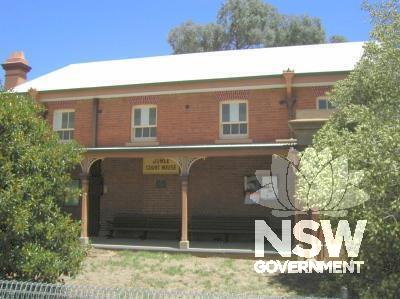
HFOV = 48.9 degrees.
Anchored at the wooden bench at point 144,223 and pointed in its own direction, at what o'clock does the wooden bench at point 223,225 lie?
the wooden bench at point 223,225 is roughly at 10 o'clock from the wooden bench at point 144,223.

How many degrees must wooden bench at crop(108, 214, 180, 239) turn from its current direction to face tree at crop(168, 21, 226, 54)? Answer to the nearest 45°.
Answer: approximately 180°

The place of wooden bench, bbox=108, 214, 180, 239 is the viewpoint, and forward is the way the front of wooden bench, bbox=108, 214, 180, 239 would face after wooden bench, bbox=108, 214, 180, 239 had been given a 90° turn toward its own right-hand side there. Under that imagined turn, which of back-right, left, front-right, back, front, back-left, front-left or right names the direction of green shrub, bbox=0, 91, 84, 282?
left

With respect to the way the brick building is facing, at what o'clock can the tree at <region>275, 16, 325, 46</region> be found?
The tree is roughly at 7 o'clock from the brick building.

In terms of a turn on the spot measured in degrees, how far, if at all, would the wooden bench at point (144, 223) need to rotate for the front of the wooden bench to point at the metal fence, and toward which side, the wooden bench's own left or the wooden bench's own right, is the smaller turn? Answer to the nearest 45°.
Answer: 0° — it already faces it

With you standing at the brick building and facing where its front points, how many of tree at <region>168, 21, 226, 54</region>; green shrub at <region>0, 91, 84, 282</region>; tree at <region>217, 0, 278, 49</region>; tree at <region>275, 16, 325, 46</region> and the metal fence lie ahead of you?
2

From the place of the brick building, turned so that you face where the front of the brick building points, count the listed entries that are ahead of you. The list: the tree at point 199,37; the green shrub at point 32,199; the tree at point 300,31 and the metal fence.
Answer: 2

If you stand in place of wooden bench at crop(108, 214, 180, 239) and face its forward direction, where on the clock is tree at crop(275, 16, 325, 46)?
The tree is roughly at 7 o'clock from the wooden bench.

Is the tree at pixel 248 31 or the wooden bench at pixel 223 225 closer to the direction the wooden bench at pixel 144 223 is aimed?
the wooden bench

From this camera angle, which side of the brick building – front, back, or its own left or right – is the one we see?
front

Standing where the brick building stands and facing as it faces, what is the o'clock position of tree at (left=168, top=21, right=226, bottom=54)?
The tree is roughly at 6 o'clock from the brick building.

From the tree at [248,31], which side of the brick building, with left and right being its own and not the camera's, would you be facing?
back
